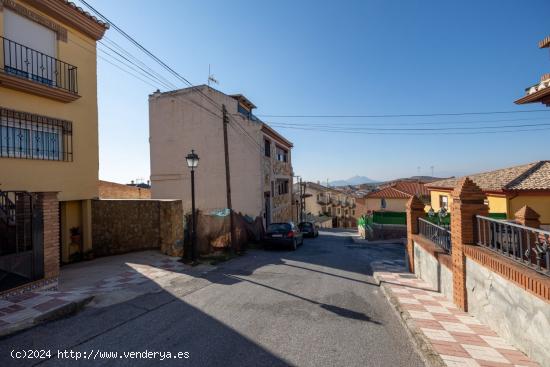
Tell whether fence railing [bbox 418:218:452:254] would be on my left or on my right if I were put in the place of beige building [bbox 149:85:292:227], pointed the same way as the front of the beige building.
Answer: on my right

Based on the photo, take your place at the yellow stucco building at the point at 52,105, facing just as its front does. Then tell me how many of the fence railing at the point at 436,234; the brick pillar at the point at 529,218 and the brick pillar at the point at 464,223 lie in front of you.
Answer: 3

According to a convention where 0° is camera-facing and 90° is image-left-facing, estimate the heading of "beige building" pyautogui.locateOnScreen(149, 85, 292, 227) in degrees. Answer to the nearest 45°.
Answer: approximately 270°

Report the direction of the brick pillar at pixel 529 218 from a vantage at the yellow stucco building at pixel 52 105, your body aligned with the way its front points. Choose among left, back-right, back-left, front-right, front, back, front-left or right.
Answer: front

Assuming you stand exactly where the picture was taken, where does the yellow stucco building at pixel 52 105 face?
facing the viewer and to the right of the viewer

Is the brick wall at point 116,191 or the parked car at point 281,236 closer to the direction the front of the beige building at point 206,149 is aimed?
the parked car

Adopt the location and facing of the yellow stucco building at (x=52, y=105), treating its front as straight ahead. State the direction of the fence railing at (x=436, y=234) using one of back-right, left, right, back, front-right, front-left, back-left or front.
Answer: front

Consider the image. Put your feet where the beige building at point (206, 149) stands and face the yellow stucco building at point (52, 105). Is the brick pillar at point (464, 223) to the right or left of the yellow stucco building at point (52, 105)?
left

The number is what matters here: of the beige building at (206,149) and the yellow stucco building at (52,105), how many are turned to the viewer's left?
0

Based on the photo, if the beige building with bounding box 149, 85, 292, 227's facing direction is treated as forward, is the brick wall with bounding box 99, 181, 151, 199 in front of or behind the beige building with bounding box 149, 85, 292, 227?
behind

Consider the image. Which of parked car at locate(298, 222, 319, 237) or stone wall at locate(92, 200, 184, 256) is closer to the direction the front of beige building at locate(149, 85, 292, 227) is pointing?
the parked car

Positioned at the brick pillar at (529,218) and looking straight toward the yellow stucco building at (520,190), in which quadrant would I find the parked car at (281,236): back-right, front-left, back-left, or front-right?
front-left

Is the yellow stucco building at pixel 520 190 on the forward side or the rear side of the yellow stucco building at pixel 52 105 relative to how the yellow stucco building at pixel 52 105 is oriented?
on the forward side

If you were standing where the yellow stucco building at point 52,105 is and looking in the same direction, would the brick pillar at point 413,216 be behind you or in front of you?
in front

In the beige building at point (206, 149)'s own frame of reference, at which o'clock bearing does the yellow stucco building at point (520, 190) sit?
The yellow stucco building is roughly at 1 o'clock from the beige building.

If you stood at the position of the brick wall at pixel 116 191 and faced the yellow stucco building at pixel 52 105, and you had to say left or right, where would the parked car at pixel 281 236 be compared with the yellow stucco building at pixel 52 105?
left

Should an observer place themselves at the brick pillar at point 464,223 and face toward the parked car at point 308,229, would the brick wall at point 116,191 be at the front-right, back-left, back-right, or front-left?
front-left
